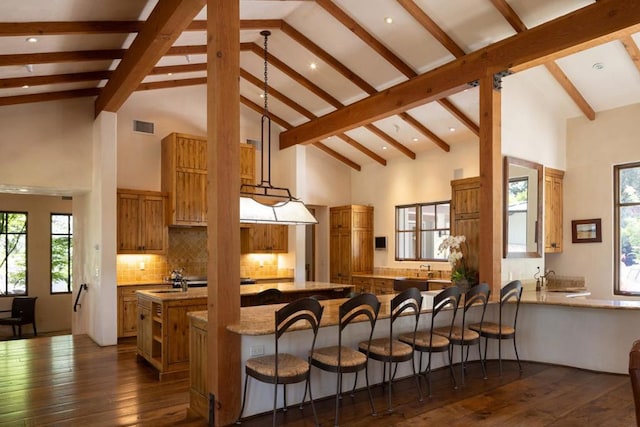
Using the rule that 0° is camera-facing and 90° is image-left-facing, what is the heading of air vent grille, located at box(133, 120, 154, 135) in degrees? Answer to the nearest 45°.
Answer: approximately 315°

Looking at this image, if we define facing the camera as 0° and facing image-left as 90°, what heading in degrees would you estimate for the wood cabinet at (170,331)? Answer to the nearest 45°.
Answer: approximately 45°

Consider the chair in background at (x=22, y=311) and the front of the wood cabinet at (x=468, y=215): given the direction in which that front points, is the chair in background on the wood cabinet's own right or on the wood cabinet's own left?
on the wood cabinet's own right

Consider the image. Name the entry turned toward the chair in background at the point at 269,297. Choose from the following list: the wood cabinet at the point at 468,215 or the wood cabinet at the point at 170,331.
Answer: the wood cabinet at the point at 468,215
